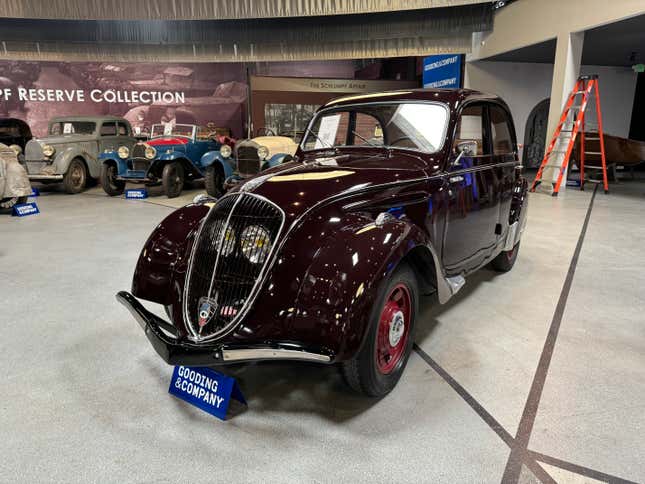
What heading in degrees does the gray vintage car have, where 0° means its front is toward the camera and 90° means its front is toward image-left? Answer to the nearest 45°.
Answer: approximately 45°

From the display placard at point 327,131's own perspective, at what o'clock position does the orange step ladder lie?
The orange step ladder is roughly at 6 o'clock from the display placard.

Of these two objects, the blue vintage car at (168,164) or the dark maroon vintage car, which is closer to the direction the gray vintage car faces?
the dark maroon vintage car

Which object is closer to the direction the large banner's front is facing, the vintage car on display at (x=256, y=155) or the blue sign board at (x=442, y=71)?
the vintage car on display

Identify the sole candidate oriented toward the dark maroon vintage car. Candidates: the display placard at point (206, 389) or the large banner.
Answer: the large banner

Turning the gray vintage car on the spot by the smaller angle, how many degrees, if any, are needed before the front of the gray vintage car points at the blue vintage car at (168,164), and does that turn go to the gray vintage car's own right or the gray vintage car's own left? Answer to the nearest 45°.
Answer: approximately 90° to the gray vintage car's own left

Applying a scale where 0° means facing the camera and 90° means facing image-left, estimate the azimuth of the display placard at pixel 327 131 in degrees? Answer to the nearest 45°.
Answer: approximately 45°

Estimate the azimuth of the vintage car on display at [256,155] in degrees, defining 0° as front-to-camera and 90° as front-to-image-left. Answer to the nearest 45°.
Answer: approximately 45°

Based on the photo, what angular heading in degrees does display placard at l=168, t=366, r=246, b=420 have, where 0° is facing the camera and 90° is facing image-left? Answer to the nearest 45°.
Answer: approximately 45°
